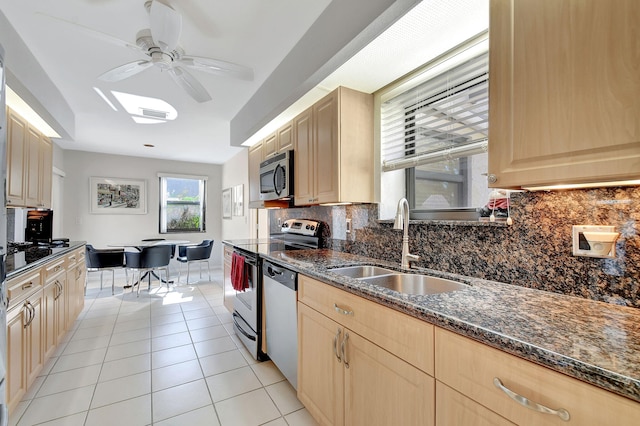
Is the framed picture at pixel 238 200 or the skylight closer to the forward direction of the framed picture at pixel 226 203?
the skylight

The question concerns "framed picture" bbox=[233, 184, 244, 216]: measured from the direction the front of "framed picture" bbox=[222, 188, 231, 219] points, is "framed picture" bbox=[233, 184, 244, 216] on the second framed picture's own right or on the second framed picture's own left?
on the second framed picture's own left

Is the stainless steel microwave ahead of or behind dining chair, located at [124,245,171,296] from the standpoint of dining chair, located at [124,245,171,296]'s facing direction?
behind

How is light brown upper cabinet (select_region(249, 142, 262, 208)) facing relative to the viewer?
to the viewer's left

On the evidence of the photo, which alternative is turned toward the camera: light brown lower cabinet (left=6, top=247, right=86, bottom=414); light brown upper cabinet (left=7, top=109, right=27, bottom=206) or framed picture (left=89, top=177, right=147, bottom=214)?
the framed picture

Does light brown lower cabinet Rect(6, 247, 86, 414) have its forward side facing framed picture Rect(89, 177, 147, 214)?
no

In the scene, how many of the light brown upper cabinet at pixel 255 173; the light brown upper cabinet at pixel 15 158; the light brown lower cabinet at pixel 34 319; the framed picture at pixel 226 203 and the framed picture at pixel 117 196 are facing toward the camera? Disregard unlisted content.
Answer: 1

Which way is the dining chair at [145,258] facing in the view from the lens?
facing away from the viewer and to the left of the viewer

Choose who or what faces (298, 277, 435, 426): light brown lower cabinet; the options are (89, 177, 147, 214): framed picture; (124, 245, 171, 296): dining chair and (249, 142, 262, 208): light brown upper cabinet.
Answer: the framed picture

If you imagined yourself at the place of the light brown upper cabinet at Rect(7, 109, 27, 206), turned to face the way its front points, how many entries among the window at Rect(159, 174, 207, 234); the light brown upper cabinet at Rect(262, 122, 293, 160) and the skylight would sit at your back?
0

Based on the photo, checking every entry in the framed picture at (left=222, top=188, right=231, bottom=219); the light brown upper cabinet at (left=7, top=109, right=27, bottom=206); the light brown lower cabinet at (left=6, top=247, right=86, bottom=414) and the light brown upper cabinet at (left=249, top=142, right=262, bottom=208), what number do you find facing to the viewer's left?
2

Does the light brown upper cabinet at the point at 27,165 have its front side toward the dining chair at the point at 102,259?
no

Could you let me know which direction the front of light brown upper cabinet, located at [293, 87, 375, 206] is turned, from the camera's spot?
facing the viewer and to the left of the viewer

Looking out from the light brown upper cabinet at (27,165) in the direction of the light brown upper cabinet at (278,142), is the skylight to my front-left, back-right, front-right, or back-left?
front-left

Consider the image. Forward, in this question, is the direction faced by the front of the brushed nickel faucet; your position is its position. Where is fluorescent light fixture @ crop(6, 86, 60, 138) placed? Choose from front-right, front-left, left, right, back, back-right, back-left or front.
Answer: front-right

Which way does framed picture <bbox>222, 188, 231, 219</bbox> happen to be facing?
to the viewer's left
